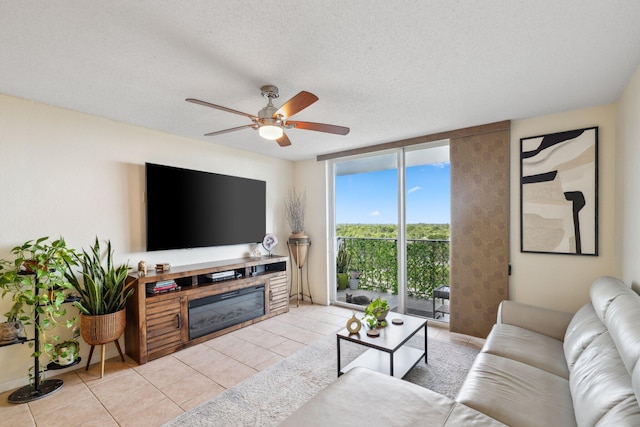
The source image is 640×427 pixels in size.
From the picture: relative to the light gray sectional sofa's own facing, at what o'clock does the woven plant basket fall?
The woven plant basket is roughly at 12 o'clock from the light gray sectional sofa.

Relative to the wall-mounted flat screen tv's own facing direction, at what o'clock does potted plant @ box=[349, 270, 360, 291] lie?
The potted plant is roughly at 10 o'clock from the wall-mounted flat screen tv.

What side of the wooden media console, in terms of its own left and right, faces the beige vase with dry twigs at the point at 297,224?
left

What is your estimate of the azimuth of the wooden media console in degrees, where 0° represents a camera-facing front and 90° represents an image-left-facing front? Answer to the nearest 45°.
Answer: approximately 315°

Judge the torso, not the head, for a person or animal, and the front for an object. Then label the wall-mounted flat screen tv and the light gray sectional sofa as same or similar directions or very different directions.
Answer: very different directions

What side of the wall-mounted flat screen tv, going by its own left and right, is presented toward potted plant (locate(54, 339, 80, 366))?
right

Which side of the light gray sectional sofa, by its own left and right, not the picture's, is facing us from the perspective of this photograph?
left

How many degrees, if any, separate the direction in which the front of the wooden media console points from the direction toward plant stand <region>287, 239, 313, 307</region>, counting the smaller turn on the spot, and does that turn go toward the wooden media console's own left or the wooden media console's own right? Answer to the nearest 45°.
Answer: approximately 90° to the wooden media console's own left

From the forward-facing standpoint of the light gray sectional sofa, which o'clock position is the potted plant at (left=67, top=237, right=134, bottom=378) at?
The potted plant is roughly at 12 o'clock from the light gray sectional sofa.
